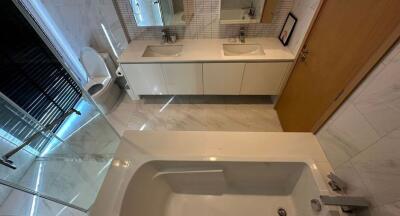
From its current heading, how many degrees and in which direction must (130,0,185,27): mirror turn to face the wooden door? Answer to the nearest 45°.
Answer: approximately 45° to its left

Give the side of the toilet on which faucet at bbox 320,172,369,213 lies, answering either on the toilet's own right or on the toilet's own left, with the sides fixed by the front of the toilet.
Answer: on the toilet's own left

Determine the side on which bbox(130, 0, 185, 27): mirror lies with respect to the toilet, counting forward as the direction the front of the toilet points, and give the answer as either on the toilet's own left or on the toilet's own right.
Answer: on the toilet's own left

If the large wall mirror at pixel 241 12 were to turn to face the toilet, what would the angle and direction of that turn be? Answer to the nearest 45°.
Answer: approximately 90° to its right

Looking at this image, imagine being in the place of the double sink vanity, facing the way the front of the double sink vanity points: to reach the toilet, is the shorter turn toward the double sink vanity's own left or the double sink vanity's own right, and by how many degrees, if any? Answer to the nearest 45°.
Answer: approximately 90° to the double sink vanity's own right

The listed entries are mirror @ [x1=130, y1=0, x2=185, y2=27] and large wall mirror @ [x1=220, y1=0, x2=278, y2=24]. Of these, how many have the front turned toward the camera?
2
